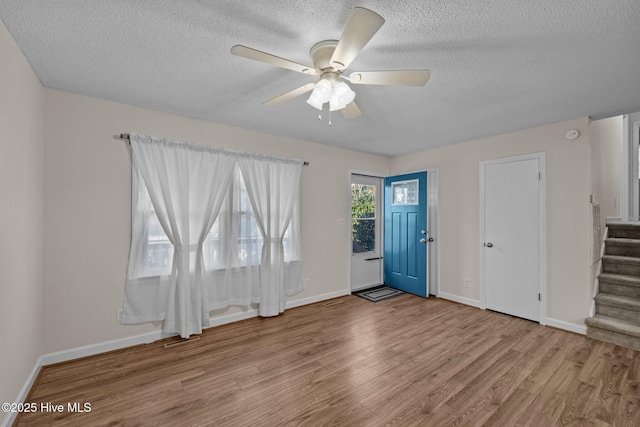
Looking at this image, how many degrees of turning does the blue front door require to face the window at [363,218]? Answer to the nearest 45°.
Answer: approximately 45° to its right

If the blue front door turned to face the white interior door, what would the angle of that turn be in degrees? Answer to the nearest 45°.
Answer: approximately 90° to its left

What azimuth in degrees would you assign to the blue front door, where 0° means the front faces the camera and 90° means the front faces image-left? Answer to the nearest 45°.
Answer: approximately 45°

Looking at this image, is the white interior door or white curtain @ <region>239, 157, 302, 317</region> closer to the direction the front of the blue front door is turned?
the white curtain

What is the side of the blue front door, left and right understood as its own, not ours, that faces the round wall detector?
left

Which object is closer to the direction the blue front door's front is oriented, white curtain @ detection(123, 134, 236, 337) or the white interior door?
the white curtain

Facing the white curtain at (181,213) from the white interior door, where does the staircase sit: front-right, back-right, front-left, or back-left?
back-left

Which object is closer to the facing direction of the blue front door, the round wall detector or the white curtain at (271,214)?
the white curtain
